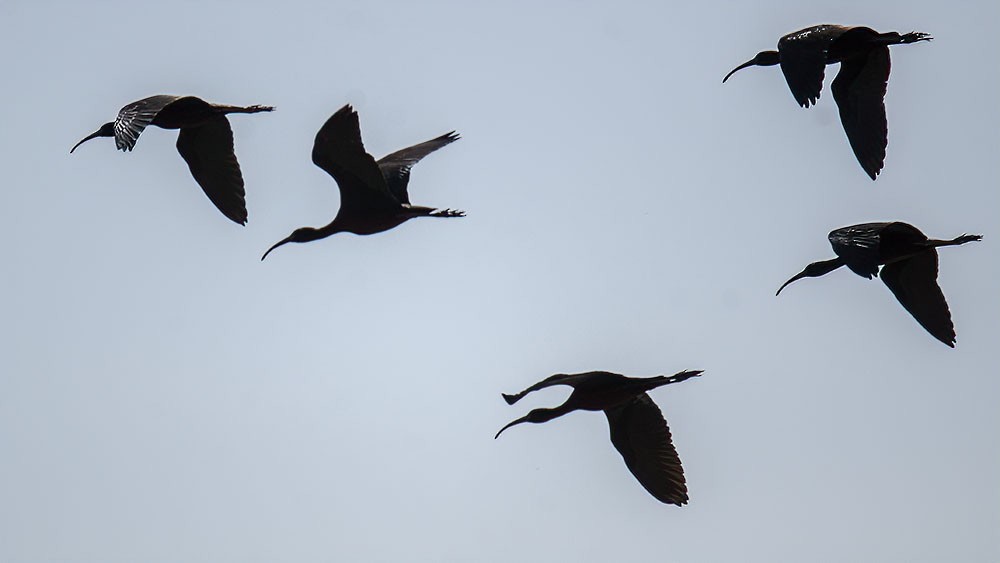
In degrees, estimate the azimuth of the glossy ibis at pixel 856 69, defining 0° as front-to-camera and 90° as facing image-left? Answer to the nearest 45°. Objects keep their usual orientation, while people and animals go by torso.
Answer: approximately 90°

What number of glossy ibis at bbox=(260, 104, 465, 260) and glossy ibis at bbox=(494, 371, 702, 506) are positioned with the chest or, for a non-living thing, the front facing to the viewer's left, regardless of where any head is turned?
2

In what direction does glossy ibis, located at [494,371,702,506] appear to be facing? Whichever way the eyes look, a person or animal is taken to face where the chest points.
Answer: to the viewer's left

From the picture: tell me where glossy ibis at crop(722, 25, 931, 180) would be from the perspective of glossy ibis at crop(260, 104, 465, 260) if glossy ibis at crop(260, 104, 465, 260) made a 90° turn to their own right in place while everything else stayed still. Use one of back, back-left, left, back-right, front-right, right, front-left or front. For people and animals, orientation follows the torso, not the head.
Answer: right

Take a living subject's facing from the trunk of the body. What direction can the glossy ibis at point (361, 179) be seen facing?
to the viewer's left
